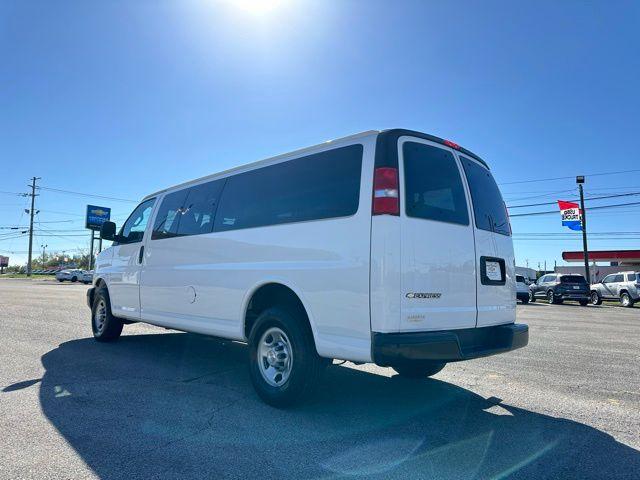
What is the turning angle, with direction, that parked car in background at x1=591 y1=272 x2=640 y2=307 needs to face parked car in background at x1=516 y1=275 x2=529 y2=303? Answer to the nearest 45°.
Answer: approximately 45° to its left

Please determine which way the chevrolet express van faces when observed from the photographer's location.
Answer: facing away from the viewer and to the left of the viewer

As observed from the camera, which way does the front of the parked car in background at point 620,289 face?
facing away from the viewer and to the left of the viewer

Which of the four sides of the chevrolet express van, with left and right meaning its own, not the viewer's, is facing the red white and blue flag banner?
right
